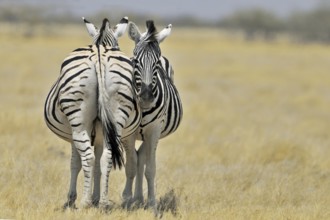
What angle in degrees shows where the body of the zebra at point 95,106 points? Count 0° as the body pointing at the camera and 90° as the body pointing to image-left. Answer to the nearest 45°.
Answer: approximately 180°

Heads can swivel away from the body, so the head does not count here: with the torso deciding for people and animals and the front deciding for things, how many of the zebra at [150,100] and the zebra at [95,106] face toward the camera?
1

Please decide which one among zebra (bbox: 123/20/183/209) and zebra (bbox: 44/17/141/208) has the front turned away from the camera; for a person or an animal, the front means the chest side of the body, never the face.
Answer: zebra (bbox: 44/17/141/208)

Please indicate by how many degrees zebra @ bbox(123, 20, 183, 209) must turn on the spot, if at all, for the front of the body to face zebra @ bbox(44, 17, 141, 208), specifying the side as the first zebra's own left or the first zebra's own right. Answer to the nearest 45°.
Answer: approximately 45° to the first zebra's own right

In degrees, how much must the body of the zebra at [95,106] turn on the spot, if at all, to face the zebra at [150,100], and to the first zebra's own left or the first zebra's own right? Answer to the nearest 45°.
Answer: approximately 45° to the first zebra's own right

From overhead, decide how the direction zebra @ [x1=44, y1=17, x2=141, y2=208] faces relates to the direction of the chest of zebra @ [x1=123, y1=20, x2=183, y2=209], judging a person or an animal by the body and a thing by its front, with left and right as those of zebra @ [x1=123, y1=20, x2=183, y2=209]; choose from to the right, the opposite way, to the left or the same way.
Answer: the opposite way
